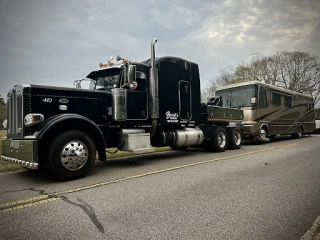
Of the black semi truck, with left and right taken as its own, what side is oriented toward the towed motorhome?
back

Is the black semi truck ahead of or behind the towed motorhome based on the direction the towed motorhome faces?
ahead

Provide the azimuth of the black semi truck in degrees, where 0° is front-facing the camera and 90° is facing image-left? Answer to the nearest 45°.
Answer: approximately 45°

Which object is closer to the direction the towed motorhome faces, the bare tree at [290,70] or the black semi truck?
the black semi truck

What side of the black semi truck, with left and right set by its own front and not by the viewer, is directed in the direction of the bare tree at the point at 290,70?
back

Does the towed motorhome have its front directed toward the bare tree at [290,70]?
no

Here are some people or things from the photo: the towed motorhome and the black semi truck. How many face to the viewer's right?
0

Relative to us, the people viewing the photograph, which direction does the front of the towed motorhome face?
facing the viewer and to the left of the viewer
